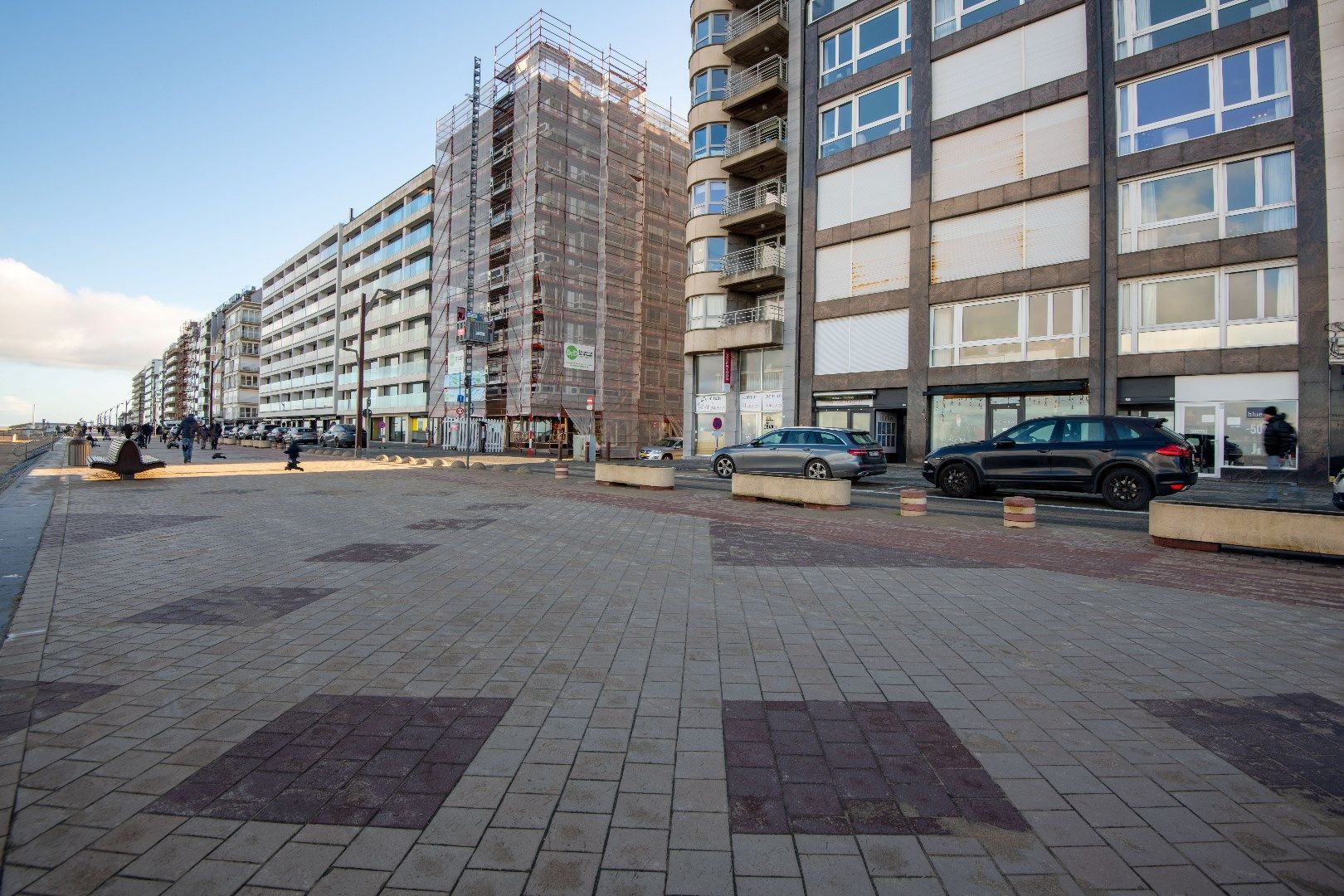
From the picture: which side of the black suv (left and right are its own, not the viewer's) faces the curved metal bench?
front

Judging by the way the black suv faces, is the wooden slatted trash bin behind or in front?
in front

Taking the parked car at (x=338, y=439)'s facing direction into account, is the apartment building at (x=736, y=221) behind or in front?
behind

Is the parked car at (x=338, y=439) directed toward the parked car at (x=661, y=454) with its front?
no

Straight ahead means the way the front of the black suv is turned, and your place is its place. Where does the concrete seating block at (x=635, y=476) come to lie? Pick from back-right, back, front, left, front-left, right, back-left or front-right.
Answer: front

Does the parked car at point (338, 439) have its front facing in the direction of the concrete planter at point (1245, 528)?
no

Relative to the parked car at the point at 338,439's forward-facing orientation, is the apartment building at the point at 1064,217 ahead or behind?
behind

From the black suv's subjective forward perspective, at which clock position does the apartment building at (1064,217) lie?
The apartment building is roughly at 3 o'clock from the black suv.

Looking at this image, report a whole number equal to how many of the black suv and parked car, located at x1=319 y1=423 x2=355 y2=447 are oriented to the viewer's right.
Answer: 0

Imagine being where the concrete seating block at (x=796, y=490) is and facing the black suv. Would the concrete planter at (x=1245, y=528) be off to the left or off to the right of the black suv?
right

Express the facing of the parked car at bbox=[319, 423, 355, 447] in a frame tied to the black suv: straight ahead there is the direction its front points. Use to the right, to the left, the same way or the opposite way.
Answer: the same way

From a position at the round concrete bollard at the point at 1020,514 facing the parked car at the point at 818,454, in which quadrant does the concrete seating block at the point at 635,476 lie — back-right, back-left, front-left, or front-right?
front-left

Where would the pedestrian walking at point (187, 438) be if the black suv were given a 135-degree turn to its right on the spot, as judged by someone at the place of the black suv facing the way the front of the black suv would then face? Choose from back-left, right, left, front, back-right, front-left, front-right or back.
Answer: back-left

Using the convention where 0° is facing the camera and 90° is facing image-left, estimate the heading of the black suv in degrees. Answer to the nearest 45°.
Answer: approximately 90°

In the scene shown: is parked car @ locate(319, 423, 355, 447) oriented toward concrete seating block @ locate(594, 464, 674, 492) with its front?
no

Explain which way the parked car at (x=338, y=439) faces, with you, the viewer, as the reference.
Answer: facing away from the viewer and to the left of the viewer
